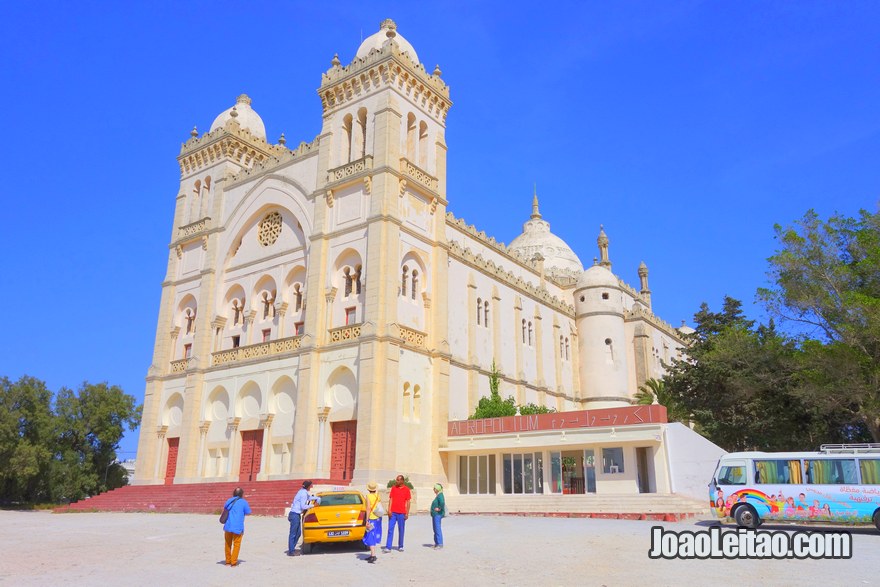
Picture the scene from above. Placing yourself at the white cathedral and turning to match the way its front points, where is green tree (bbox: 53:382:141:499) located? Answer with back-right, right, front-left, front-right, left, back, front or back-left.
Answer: right

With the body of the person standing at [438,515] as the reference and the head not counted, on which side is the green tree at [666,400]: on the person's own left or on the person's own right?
on the person's own right

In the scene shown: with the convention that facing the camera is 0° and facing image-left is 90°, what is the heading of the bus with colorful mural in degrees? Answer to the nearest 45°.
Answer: approximately 90°

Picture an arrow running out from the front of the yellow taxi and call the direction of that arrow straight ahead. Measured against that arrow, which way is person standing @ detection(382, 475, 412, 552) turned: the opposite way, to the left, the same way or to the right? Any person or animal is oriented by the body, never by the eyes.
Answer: the opposite way
